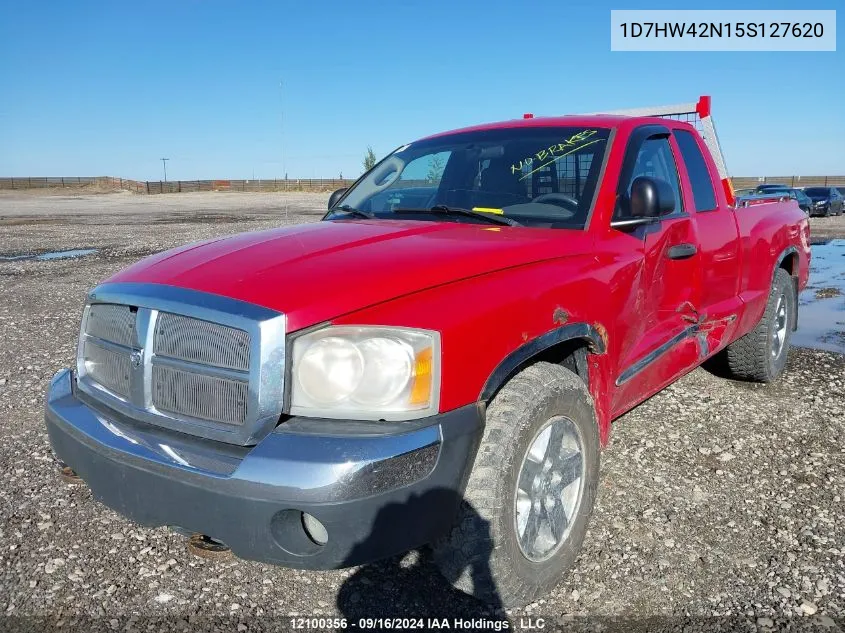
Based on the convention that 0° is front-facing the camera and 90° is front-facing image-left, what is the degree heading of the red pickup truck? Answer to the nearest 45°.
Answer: approximately 45°

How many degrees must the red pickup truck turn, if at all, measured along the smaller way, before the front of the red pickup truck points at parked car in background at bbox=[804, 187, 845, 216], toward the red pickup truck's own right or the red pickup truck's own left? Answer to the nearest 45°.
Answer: approximately 180°

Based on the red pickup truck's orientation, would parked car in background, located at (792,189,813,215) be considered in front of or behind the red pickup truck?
behind
